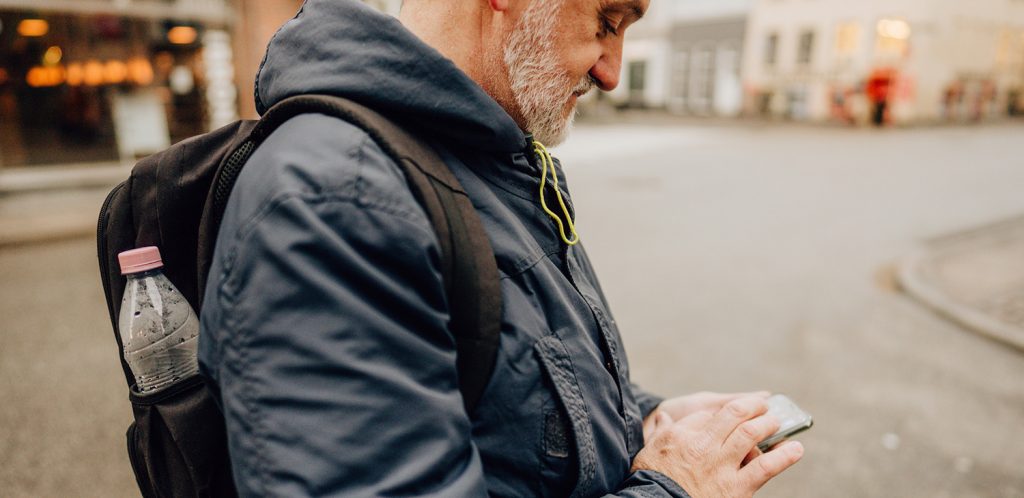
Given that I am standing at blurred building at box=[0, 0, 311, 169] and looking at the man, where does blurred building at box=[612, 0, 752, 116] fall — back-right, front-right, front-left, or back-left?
back-left

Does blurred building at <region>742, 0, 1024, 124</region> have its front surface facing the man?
yes

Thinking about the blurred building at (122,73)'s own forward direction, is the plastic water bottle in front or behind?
in front

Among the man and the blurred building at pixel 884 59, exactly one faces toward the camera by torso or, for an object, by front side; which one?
the blurred building

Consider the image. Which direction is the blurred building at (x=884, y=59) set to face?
toward the camera

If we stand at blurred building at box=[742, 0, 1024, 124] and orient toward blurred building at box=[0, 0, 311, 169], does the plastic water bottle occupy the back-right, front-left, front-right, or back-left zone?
front-left

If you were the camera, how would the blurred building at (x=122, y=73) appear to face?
facing the viewer

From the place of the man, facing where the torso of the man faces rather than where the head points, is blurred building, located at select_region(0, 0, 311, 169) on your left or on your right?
on your left

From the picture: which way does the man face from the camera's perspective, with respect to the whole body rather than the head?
to the viewer's right

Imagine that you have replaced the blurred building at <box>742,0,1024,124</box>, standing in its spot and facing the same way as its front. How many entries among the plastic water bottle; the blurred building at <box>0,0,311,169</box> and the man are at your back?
0

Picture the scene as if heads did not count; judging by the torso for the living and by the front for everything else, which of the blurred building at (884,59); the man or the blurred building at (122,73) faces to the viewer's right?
the man

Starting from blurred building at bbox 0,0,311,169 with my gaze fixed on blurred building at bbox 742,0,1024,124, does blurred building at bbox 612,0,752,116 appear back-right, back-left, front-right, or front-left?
front-left

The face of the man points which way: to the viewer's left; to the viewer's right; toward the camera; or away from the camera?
to the viewer's right

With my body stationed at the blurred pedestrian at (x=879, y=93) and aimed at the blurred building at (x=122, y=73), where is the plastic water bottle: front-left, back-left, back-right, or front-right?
front-left

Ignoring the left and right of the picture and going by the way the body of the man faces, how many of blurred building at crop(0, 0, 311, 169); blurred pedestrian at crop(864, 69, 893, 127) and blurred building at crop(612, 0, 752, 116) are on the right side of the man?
0
